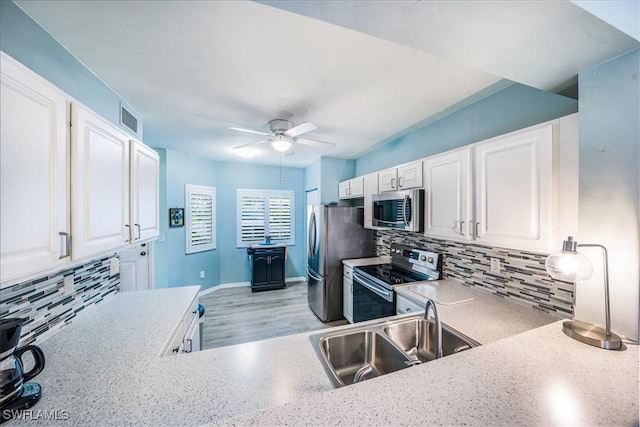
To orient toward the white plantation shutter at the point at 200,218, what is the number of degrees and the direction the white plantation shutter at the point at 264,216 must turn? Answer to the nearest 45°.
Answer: approximately 90° to its right

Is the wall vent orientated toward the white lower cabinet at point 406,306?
yes

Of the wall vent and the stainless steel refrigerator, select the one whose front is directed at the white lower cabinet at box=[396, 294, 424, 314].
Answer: the wall vent

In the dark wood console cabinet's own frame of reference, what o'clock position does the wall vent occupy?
The wall vent is roughly at 1 o'clock from the dark wood console cabinet.

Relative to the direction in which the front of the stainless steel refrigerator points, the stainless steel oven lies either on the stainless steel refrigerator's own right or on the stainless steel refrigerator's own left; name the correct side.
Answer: on the stainless steel refrigerator's own left

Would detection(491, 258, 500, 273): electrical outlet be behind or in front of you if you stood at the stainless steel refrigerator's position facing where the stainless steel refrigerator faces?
behind

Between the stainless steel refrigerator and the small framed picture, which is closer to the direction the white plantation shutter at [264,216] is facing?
the stainless steel refrigerator

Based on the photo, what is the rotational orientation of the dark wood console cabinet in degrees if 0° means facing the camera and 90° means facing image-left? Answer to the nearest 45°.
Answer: approximately 0°

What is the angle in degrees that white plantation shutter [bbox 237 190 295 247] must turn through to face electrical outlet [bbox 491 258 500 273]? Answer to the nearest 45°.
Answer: approximately 45° to its left

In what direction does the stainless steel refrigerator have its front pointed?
to the viewer's left

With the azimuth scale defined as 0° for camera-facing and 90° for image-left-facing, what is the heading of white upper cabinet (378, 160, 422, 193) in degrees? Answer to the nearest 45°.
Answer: approximately 45°
